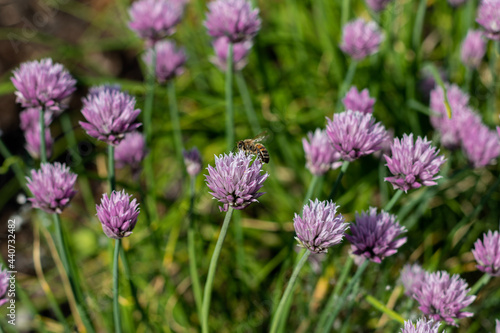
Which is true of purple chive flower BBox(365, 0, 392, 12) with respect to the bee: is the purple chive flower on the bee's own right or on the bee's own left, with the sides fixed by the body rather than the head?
on the bee's own right

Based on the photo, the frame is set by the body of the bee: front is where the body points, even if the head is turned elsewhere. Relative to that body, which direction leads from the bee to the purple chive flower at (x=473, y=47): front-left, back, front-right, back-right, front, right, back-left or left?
back-right

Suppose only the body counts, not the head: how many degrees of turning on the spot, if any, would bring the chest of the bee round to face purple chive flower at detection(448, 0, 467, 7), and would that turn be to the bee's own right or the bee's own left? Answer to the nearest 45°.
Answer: approximately 135° to the bee's own right

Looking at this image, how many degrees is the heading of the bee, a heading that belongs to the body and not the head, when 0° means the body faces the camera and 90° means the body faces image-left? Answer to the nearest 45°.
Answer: approximately 90°
